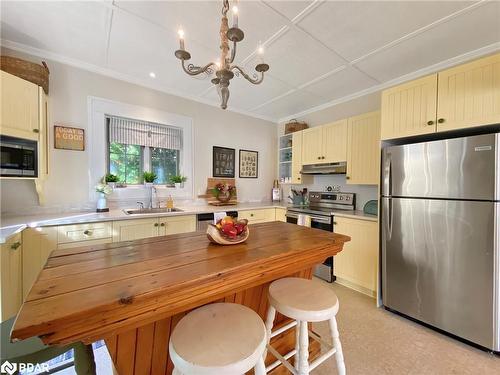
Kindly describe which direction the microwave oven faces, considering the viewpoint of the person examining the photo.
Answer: facing the viewer and to the right of the viewer

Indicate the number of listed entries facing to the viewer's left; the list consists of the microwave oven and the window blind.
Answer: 0

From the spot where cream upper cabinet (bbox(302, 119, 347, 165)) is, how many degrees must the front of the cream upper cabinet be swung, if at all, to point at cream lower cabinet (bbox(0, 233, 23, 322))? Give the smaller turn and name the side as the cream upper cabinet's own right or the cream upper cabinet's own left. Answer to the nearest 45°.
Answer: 0° — it already faces it

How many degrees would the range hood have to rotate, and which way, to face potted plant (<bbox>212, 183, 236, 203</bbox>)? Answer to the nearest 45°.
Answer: approximately 45° to its right

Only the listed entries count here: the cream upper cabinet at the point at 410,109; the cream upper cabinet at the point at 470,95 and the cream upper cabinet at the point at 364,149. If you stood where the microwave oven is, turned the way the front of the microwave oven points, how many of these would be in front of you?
3

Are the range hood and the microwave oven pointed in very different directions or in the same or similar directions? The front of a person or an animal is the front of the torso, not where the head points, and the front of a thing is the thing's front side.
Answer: very different directions

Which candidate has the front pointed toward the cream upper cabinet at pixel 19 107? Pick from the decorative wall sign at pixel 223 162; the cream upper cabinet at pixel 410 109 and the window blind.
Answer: the cream upper cabinet at pixel 410 109

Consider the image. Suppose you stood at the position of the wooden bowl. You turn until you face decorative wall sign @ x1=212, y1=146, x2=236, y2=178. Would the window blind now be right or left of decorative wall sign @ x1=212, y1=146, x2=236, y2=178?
left

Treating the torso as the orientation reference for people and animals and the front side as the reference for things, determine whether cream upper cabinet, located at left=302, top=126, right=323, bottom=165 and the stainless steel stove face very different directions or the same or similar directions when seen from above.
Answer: same or similar directions

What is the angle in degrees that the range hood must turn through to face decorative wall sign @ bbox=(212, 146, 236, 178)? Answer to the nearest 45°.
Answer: approximately 45° to its right

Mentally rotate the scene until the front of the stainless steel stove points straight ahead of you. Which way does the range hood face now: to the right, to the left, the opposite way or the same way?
the same way

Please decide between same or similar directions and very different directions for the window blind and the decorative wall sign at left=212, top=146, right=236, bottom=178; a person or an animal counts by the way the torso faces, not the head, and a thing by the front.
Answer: same or similar directions

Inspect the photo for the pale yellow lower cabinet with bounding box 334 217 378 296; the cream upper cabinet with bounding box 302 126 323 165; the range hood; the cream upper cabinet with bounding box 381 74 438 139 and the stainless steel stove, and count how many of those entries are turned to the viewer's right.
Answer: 0

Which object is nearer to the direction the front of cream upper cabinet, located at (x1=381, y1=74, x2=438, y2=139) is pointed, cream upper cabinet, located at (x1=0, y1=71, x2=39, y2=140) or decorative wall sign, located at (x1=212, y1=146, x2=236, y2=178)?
the cream upper cabinet

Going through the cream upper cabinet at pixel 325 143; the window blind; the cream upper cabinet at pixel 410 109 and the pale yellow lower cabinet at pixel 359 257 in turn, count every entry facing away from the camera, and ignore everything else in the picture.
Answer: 0

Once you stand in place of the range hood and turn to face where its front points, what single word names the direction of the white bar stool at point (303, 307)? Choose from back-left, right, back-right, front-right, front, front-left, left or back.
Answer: front-left

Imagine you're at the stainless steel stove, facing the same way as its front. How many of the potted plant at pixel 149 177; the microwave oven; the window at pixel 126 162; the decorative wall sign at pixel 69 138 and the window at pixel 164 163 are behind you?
0

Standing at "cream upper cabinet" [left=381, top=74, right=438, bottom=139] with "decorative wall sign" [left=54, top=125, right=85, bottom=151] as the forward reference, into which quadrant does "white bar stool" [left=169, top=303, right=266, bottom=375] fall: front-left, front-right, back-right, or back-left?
front-left

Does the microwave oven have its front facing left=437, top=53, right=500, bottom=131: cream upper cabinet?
yes

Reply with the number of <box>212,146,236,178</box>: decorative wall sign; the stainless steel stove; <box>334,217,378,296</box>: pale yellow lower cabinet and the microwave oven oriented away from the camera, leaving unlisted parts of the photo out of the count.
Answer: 0

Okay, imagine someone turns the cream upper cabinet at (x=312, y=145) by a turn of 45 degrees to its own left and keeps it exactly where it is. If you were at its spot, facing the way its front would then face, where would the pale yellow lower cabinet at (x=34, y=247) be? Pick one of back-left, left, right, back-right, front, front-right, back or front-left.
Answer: front-right

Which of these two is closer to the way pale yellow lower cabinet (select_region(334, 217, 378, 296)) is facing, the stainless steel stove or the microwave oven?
the microwave oven

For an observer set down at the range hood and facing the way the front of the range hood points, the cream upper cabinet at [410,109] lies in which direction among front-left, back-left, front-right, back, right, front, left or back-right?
left
